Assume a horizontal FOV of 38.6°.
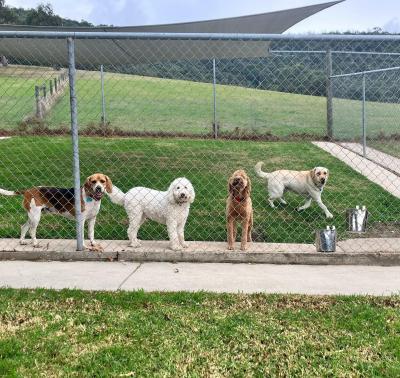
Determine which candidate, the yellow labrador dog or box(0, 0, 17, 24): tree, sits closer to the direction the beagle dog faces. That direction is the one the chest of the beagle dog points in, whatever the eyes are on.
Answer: the yellow labrador dog

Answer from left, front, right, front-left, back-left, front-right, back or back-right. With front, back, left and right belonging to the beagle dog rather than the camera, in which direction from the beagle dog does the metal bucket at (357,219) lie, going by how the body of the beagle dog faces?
front

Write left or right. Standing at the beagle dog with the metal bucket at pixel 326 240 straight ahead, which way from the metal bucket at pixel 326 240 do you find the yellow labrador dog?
left

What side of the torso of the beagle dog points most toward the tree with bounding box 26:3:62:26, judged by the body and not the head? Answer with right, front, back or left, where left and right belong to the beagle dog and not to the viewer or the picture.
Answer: left

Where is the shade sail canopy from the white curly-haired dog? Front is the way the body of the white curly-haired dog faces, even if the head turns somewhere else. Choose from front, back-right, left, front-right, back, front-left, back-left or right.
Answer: left

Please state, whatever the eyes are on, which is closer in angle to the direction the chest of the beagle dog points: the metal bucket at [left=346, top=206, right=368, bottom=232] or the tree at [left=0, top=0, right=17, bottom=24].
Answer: the metal bucket

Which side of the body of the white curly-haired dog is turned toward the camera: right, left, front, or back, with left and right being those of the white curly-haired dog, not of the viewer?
right

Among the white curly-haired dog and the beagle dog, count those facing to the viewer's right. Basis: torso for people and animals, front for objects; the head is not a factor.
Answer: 2

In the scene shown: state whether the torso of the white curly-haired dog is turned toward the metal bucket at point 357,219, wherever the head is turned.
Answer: yes

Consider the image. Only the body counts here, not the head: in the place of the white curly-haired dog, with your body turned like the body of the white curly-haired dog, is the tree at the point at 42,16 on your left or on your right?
on your left

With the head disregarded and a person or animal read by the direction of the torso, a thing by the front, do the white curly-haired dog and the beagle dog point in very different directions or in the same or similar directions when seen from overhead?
same or similar directions

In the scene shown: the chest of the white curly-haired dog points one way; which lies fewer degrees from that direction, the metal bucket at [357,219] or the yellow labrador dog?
the metal bucket

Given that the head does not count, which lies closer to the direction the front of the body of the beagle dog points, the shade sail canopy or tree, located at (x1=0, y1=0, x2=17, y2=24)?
the shade sail canopy

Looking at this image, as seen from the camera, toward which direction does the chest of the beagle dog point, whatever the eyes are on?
to the viewer's right

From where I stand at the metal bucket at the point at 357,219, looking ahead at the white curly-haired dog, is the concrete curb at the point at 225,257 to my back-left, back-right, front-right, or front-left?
front-left

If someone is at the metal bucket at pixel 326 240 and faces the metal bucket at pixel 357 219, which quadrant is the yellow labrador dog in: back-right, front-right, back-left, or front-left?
front-left

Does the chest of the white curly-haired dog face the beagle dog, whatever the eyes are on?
no
